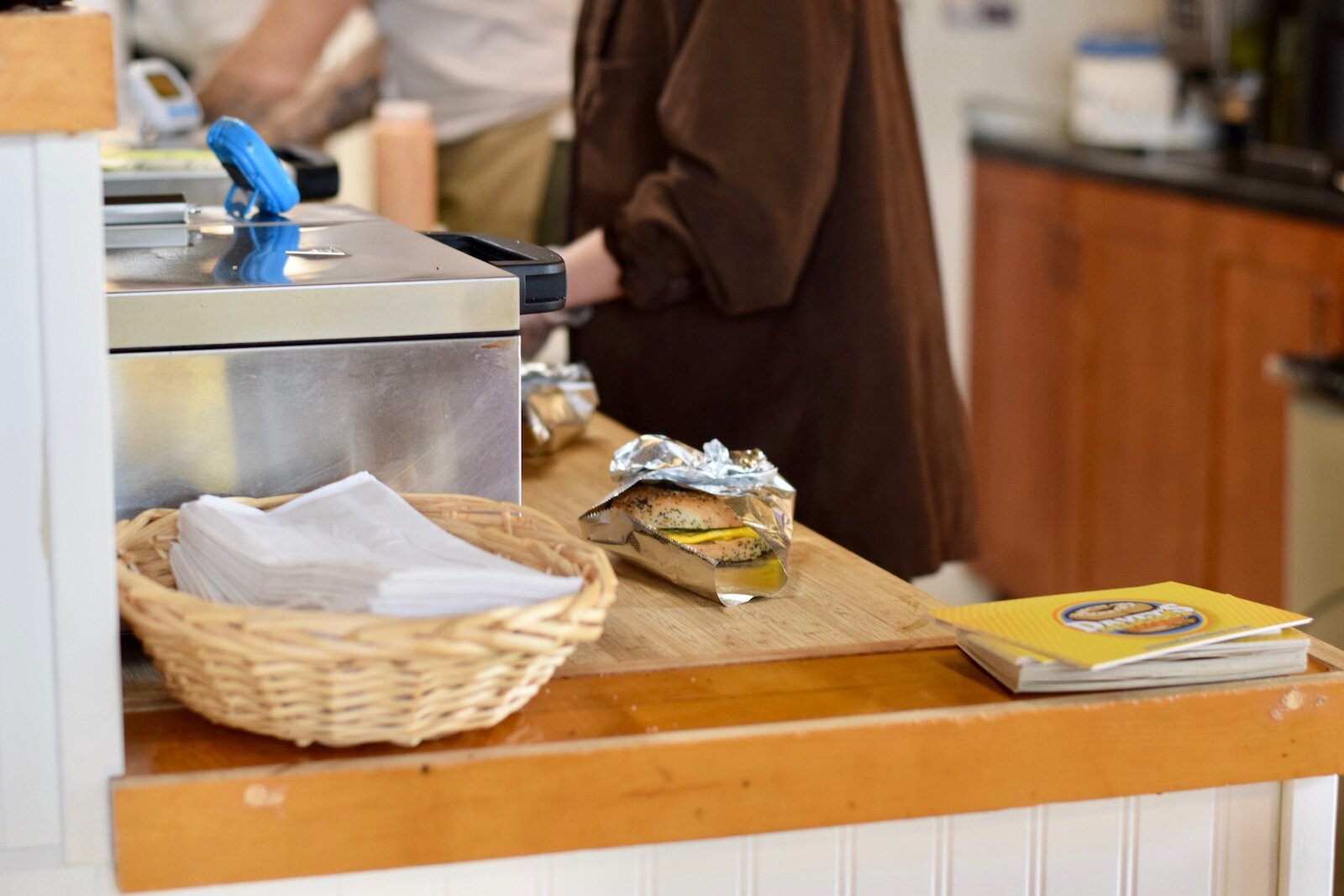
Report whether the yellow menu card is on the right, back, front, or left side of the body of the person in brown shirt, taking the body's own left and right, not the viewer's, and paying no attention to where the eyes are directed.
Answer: left

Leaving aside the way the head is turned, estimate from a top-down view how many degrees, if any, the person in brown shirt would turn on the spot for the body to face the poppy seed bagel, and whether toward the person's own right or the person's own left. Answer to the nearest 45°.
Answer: approximately 90° to the person's own left

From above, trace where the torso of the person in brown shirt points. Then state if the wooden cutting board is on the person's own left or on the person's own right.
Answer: on the person's own left

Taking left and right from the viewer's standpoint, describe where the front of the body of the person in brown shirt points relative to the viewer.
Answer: facing to the left of the viewer

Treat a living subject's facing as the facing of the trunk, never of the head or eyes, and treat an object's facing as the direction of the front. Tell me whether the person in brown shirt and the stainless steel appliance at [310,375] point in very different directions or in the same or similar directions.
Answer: very different directions

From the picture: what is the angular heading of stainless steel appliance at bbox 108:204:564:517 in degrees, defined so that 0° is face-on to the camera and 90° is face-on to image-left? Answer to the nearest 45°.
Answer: approximately 270°

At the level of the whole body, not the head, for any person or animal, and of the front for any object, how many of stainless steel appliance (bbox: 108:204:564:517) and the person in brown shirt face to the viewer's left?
1

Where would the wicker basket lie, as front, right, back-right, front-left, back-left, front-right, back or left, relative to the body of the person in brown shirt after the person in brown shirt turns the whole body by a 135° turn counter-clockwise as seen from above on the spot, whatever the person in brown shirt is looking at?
front-right
